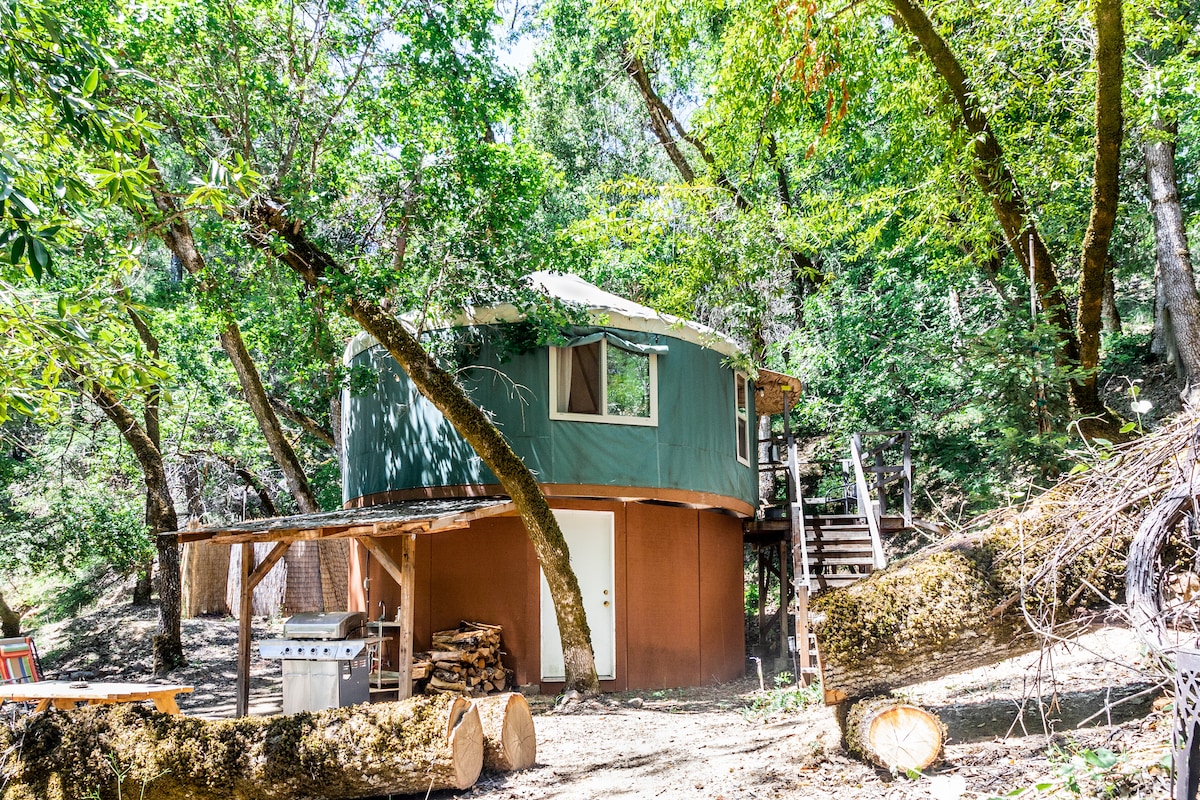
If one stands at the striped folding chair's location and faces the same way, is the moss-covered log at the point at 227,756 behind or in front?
in front

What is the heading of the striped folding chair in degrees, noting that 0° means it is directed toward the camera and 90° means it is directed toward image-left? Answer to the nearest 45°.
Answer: approximately 315°

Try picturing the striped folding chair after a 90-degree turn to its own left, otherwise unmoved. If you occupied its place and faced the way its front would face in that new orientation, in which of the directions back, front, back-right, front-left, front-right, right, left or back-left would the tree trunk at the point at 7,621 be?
front-left

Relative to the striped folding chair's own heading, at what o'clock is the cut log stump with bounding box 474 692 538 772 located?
The cut log stump is roughly at 1 o'clock from the striped folding chair.

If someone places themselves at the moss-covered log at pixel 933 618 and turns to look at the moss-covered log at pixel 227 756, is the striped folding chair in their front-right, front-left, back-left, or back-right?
front-right

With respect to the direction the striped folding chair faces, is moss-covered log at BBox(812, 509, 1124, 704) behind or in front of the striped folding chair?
in front
